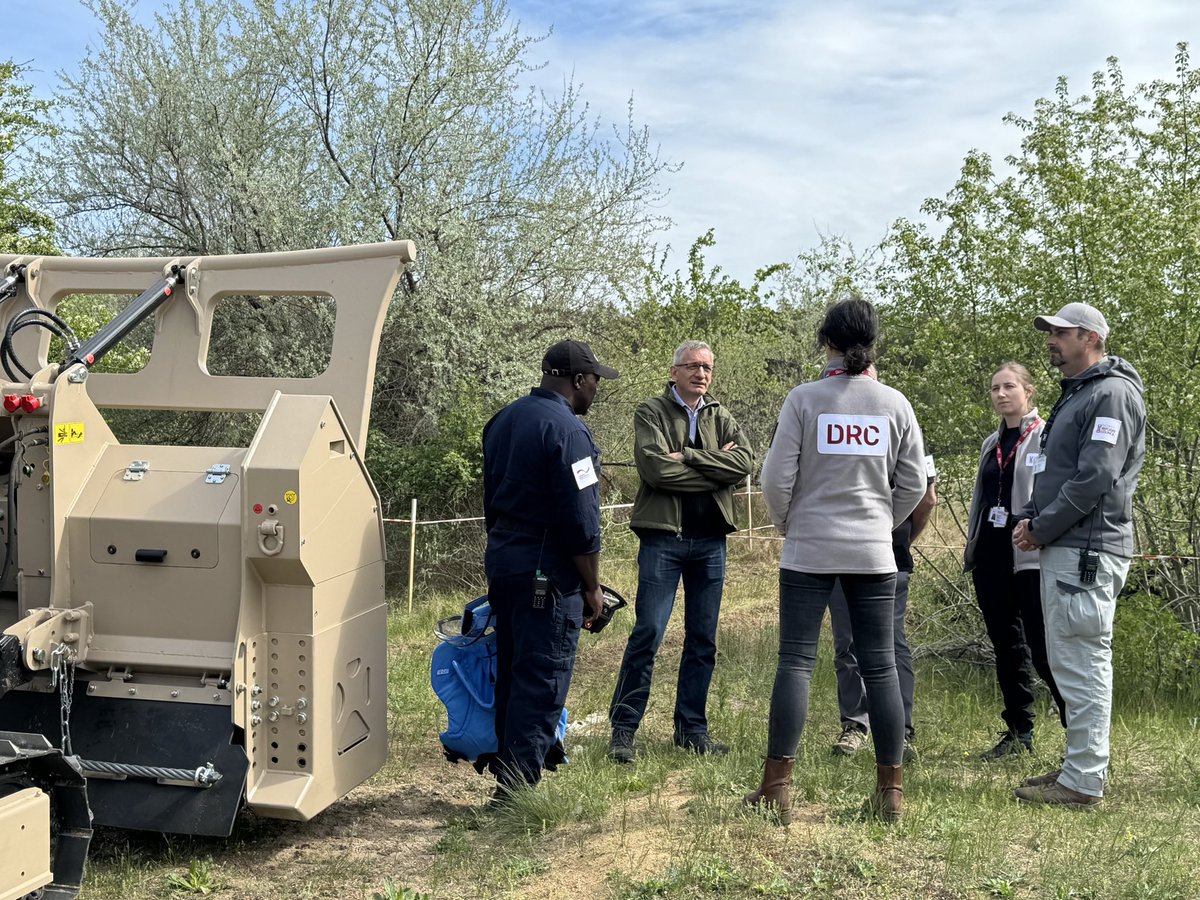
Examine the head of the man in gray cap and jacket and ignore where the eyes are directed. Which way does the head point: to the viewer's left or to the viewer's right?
to the viewer's left

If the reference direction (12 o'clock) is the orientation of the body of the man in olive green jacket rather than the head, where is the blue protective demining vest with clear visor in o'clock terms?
The blue protective demining vest with clear visor is roughly at 3 o'clock from the man in olive green jacket.

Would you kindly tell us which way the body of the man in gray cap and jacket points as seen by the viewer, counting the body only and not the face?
to the viewer's left

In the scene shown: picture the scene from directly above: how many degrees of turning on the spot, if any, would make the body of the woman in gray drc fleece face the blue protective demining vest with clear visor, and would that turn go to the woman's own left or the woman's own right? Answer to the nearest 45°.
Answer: approximately 90° to the woman's own left

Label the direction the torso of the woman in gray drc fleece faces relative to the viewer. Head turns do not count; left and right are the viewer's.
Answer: facing away from the viewer

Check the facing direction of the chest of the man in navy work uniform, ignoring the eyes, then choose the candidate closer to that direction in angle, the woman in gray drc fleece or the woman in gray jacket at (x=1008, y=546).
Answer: the woman in gray jacket

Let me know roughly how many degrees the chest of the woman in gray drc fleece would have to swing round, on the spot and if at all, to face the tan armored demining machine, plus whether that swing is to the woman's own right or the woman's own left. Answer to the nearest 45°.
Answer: approximately 90° to the woman's own left
